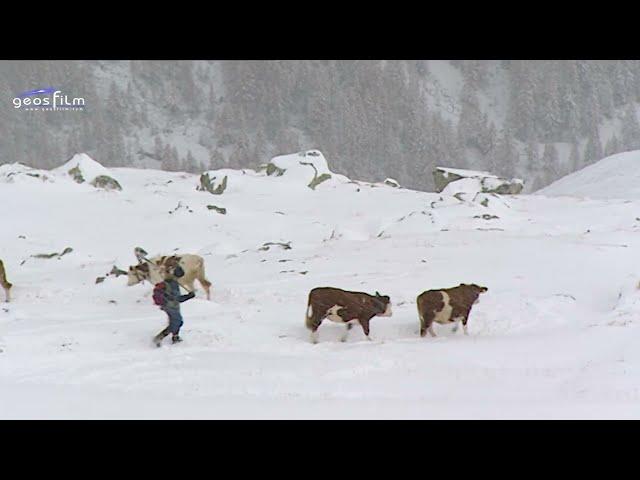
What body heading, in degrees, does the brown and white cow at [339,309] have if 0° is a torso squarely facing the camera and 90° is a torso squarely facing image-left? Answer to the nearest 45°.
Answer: approximately 270°

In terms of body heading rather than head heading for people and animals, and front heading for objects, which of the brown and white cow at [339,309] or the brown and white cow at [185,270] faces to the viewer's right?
the brown and white cow at [339,309]

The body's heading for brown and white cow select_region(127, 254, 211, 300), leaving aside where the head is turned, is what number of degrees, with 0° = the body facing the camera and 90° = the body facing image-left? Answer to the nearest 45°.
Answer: approximately 90°

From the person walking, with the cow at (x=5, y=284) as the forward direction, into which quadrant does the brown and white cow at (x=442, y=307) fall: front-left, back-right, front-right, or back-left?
back-right

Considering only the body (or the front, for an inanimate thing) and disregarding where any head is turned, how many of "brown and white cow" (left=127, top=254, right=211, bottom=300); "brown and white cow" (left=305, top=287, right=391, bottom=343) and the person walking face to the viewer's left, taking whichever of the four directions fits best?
1

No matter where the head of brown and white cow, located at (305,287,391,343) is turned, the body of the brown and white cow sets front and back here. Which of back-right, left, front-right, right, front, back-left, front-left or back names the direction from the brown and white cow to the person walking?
back

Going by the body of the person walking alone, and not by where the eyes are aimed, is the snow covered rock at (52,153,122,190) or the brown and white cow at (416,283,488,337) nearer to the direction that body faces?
the brown and white cow

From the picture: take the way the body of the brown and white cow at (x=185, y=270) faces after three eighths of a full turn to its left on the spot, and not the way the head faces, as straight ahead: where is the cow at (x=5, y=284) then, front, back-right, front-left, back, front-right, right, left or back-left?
back-right

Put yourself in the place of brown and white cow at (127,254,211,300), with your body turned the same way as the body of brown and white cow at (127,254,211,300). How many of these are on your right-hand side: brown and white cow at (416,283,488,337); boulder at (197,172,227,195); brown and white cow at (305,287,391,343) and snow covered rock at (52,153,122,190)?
2

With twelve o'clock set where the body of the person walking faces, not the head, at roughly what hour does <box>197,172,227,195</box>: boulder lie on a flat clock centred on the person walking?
The boulder is roughly at 9 o'clock from the person walking.

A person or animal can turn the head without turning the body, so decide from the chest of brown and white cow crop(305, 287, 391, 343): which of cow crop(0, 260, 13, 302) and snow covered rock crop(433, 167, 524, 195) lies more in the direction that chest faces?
the snow covered rock

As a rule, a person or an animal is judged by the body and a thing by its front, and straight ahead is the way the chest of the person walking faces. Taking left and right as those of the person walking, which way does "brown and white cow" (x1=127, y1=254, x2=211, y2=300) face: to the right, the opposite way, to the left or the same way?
the opposite way
